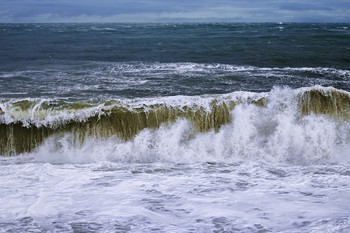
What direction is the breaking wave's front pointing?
toward the camera
